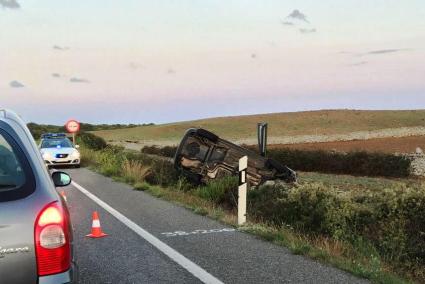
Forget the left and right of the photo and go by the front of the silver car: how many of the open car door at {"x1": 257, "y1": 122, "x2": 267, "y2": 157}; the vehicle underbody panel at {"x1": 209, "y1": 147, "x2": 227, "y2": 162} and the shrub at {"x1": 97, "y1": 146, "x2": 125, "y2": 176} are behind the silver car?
0

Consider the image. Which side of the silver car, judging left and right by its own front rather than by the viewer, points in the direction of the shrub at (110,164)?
front

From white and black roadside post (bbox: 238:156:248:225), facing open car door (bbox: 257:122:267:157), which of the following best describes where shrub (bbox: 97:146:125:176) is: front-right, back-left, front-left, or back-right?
front-left

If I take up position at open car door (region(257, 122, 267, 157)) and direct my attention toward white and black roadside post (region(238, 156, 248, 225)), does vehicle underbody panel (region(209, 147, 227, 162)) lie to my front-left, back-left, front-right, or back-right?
front-right

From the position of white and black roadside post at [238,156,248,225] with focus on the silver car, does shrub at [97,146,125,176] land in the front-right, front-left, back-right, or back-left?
back-right

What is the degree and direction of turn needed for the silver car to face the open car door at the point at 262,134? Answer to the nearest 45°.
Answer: approximately 45° to its right

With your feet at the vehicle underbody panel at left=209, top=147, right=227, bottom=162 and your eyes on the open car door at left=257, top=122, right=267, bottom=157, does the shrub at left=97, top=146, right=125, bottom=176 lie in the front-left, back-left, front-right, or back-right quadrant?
back-left

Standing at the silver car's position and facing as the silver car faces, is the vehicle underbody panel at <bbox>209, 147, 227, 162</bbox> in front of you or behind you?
in front

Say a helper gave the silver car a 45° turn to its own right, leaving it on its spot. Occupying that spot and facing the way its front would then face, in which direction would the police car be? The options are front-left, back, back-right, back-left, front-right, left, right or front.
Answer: front-left

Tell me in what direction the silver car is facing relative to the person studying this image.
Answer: facing away from the viewer
